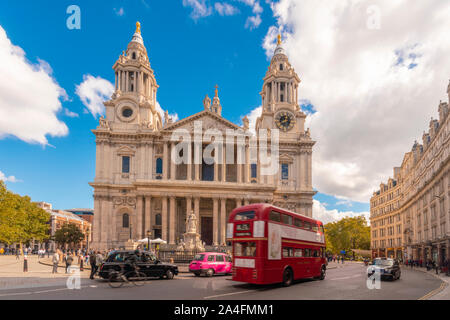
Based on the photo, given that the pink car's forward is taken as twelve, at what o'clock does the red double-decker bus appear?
The red double-decker bus is roughly at 4 o'clock from the pink car.

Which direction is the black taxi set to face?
to the viewer's right

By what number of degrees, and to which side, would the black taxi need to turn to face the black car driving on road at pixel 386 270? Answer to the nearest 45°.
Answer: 0° — it already faces it

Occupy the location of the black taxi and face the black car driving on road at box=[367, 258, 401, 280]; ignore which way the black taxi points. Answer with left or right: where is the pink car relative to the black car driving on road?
left

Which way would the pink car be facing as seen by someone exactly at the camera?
facing away from the viewer and to the right of the viewer

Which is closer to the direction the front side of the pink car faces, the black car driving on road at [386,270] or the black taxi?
the black car driving on road
